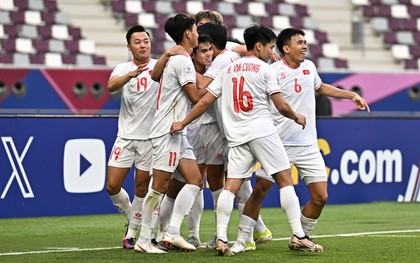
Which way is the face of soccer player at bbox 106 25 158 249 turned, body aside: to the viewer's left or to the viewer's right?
to the viewer's right

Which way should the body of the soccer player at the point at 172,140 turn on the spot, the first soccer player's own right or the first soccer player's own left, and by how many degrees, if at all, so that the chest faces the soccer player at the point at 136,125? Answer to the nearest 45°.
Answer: approximately 135° to the first soccer player's own left

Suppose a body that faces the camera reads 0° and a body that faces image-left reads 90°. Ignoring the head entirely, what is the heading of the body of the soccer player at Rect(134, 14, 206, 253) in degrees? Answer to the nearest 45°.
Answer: approximately 270°

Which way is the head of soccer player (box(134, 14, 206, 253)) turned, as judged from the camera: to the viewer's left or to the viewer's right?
to the viewer's right

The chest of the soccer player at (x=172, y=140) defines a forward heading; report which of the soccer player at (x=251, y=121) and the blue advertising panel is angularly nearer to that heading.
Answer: the soccer player

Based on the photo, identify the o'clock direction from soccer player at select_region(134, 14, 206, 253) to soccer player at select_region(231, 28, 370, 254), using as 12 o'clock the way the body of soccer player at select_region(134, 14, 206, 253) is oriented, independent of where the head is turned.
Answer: soccer player at select_region(231, 28, 370, 254) is roughly at 12 o'clock from soccer player at select_region(134, 14, 206, 253).
